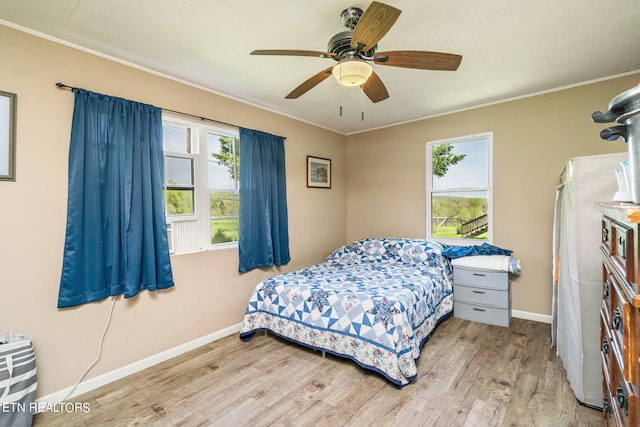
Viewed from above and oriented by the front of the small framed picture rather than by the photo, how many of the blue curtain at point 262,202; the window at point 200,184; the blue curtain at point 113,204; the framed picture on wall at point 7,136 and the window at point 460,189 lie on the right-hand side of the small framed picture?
4

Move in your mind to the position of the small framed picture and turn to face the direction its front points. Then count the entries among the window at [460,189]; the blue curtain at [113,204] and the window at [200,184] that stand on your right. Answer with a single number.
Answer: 2

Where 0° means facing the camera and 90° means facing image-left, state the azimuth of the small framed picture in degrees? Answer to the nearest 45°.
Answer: approximately 315°

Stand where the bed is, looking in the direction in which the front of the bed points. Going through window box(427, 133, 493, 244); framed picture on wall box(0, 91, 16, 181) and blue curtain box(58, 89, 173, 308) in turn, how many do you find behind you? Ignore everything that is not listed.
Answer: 1

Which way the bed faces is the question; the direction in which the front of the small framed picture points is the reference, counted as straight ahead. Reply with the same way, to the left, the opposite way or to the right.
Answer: to the right

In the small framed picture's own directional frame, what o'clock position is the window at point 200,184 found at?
The window is roughly at 3 o'clock from the small framed picture.

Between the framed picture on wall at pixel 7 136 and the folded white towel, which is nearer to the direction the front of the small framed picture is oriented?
the folded white towel

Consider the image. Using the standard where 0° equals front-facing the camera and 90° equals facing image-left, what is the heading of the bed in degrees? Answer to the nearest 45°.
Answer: approximately 45°

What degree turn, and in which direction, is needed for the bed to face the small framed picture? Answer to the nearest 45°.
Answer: approximately 135° to its right

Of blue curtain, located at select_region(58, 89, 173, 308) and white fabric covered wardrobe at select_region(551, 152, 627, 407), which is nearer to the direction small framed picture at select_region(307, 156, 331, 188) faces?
the white fabric covered wardrobe
